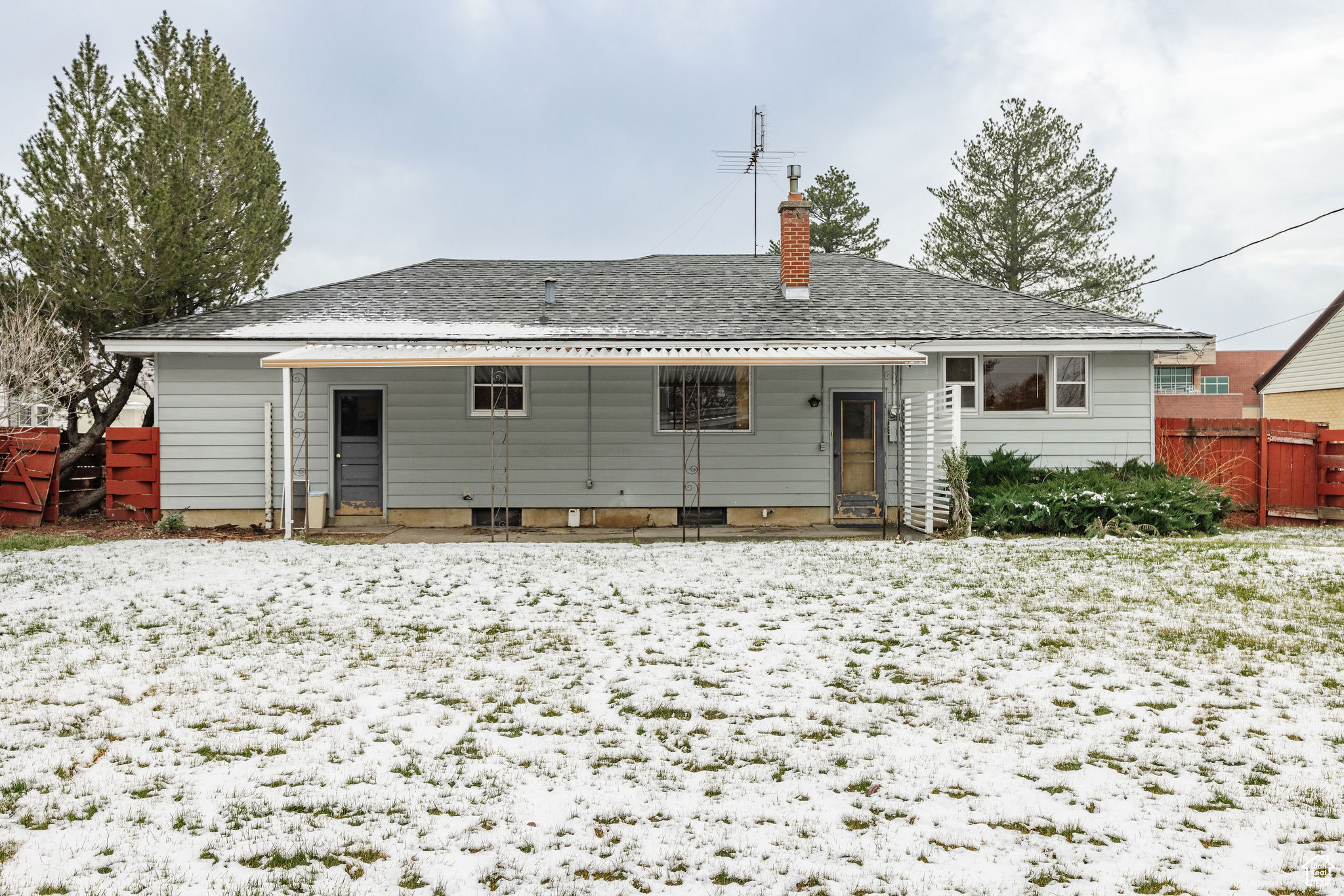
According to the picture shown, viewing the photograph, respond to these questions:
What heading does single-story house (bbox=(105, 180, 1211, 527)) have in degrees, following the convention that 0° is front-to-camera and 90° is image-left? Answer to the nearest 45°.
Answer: approximately 180°

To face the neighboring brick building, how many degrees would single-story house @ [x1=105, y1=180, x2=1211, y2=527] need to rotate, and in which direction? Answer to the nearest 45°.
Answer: approximately 45° to its right

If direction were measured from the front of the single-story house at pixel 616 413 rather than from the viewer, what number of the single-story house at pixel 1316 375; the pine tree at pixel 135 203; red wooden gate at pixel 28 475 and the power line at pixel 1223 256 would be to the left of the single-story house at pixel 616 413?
2

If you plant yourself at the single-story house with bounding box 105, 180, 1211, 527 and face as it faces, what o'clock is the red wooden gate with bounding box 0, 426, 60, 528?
The red wooden gate is roughly at 9 o'clock from the single-story house.

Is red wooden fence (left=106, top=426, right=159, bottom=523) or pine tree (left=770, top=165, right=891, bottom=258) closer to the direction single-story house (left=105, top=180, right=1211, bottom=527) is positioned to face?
the pine tree

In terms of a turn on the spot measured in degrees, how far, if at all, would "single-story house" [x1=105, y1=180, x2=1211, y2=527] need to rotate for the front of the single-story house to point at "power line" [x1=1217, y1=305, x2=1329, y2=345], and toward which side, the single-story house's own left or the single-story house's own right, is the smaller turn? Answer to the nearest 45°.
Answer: approximately 45° to the single-story house's own right

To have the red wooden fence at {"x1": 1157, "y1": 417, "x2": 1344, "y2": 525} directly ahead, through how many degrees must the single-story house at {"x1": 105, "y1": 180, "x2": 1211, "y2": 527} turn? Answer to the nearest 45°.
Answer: approximately 90° to its right

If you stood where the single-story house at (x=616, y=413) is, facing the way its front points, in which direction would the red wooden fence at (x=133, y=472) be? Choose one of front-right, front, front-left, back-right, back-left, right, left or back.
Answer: left

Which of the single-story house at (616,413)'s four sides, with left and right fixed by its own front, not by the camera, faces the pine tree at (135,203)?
left

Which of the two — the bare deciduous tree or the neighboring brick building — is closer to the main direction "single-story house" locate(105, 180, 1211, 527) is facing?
the neighboring brick building

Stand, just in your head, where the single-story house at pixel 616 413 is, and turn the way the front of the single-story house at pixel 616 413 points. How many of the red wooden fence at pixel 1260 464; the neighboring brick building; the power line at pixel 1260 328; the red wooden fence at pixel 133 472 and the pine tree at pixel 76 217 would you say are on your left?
2

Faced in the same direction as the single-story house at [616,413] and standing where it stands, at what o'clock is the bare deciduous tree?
The bare deciduous tree is roughly at 9 o'clock from the single-story house.
